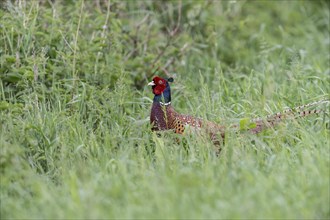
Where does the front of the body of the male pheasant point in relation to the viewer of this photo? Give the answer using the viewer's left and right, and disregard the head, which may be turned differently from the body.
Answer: facing to the left of the viewer
